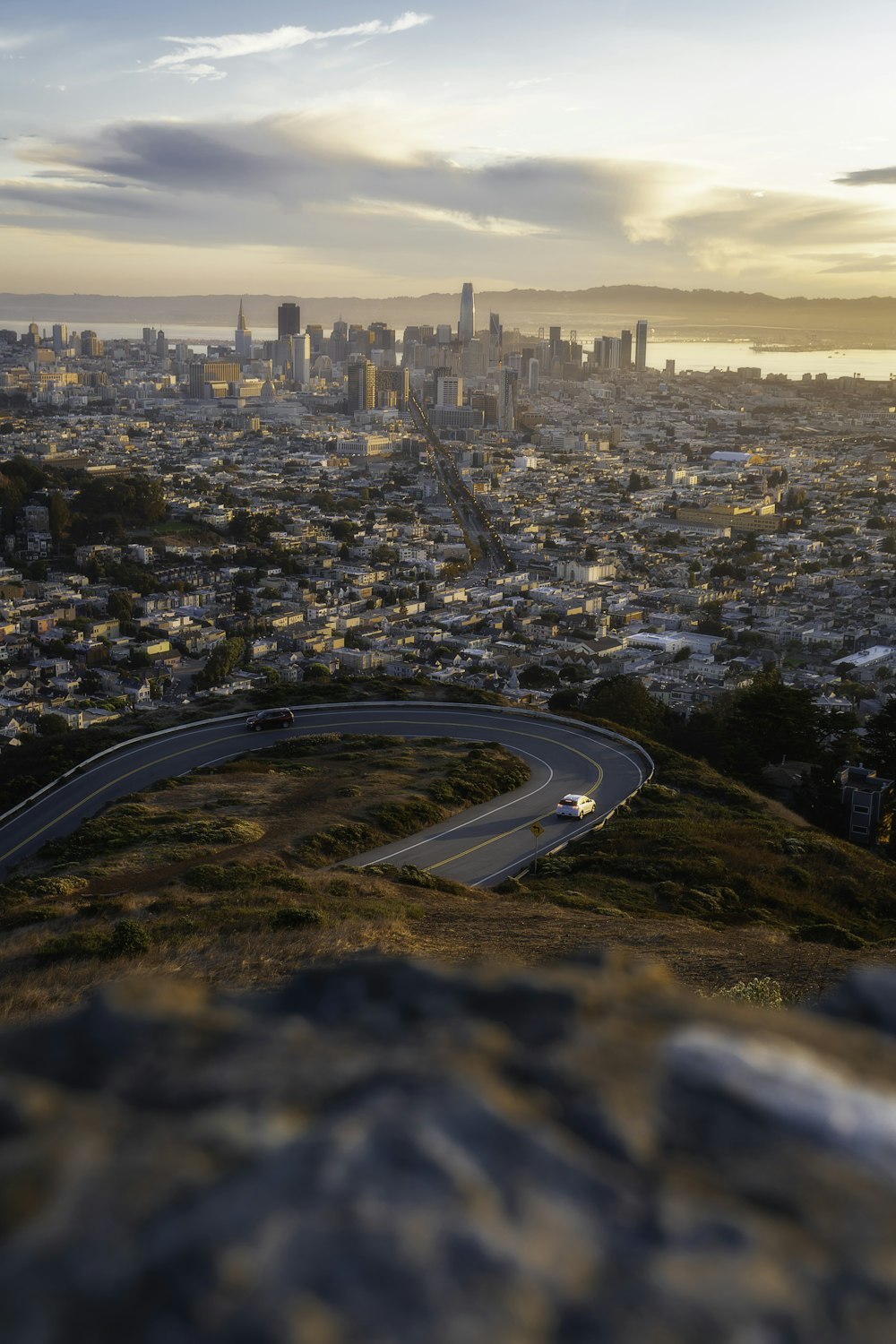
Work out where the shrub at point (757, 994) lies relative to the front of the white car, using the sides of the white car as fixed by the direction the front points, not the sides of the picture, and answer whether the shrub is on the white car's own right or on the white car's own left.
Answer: on the white car's own right

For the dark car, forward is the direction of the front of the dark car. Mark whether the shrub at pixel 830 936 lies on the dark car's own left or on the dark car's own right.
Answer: on the dark car's own left

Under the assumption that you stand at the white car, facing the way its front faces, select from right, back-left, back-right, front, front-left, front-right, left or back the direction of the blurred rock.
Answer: back-right

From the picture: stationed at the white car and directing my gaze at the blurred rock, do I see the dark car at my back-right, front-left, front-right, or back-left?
back-right

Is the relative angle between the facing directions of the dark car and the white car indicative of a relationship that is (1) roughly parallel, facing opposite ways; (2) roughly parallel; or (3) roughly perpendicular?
roughly parallel, facing opposite ways

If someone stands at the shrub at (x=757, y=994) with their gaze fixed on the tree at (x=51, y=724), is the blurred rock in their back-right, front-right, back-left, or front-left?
back-left

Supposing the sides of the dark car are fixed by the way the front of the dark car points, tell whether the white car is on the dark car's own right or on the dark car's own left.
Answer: on the dark car's own left

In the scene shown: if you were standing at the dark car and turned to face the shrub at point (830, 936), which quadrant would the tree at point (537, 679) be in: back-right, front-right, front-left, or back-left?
back-left

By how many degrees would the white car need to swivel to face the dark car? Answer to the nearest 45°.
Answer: approximately 90° to its left

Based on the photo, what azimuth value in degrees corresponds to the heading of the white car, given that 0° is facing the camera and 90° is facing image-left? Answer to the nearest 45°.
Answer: approximately 225°

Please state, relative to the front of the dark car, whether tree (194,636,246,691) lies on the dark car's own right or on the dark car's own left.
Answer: on the dark car's own right
